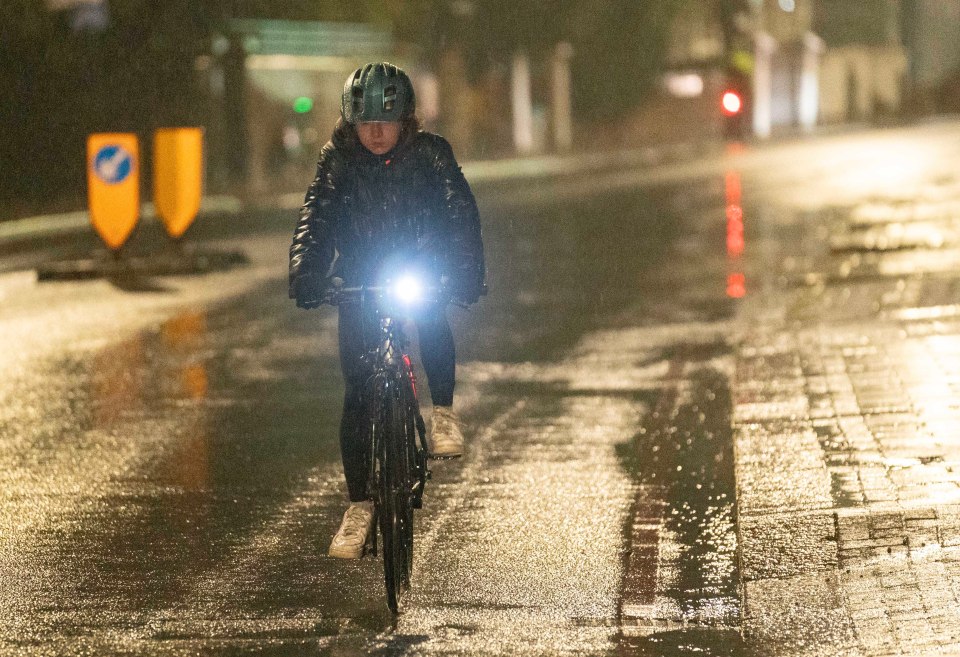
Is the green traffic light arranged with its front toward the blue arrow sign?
yes

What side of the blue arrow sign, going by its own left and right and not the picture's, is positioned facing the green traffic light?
back

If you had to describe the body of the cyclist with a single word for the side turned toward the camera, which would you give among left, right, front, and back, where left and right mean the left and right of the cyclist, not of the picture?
front

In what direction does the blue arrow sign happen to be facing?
toward the camera

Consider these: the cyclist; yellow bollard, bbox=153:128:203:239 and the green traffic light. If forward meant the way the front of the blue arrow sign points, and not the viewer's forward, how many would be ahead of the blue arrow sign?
1

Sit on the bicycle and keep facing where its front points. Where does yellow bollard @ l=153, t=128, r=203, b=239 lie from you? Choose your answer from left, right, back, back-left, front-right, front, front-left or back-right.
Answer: back

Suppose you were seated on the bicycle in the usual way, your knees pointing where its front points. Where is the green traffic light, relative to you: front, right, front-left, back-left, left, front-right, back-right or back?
back

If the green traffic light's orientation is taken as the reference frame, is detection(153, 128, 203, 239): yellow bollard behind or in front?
in front

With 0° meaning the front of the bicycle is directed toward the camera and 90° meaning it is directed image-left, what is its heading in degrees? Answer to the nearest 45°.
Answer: approximately 0°

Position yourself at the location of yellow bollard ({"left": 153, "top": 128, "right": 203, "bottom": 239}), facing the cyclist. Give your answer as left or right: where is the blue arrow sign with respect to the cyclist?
right

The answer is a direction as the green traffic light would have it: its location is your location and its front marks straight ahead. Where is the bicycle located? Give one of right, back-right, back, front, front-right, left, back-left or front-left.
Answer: front
